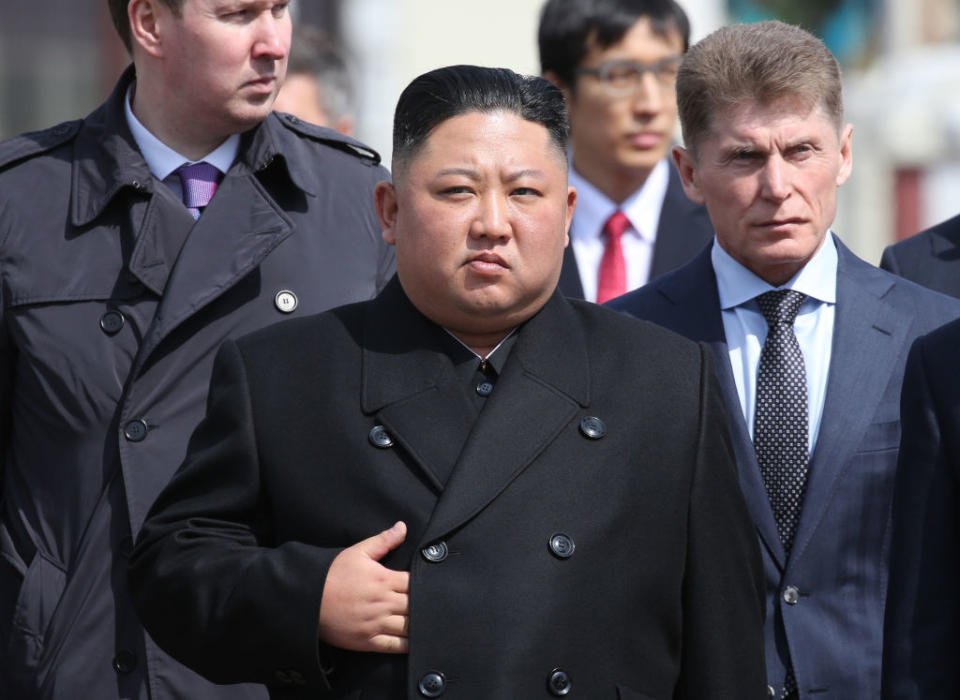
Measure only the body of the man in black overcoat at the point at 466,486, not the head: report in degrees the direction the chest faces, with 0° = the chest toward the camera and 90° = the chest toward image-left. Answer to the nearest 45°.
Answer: approximately 0°

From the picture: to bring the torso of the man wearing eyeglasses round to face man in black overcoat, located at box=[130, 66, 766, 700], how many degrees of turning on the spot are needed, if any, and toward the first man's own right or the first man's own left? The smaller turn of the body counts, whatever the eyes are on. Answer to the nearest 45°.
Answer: approximately 45° to the first man's own right

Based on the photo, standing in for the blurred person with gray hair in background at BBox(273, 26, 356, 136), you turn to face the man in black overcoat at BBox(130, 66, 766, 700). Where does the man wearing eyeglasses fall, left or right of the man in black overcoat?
left

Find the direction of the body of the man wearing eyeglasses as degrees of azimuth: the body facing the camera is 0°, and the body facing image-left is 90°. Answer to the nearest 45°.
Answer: approximately 315°

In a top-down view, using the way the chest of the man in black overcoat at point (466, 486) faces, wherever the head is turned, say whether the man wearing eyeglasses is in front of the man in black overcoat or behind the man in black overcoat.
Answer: behind
